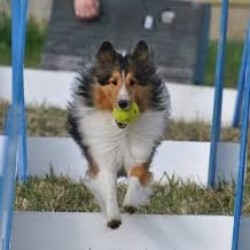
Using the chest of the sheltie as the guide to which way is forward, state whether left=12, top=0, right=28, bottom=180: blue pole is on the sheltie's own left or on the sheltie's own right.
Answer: on the sheltie's own right

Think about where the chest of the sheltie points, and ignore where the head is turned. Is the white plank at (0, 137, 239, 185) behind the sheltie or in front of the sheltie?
behind

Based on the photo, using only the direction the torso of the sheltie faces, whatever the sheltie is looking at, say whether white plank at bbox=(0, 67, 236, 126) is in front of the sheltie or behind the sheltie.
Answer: behind

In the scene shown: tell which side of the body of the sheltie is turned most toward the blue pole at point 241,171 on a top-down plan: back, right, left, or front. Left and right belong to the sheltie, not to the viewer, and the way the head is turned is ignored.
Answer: left

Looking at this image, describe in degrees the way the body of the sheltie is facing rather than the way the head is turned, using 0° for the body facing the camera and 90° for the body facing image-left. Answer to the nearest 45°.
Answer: approximately 0°
